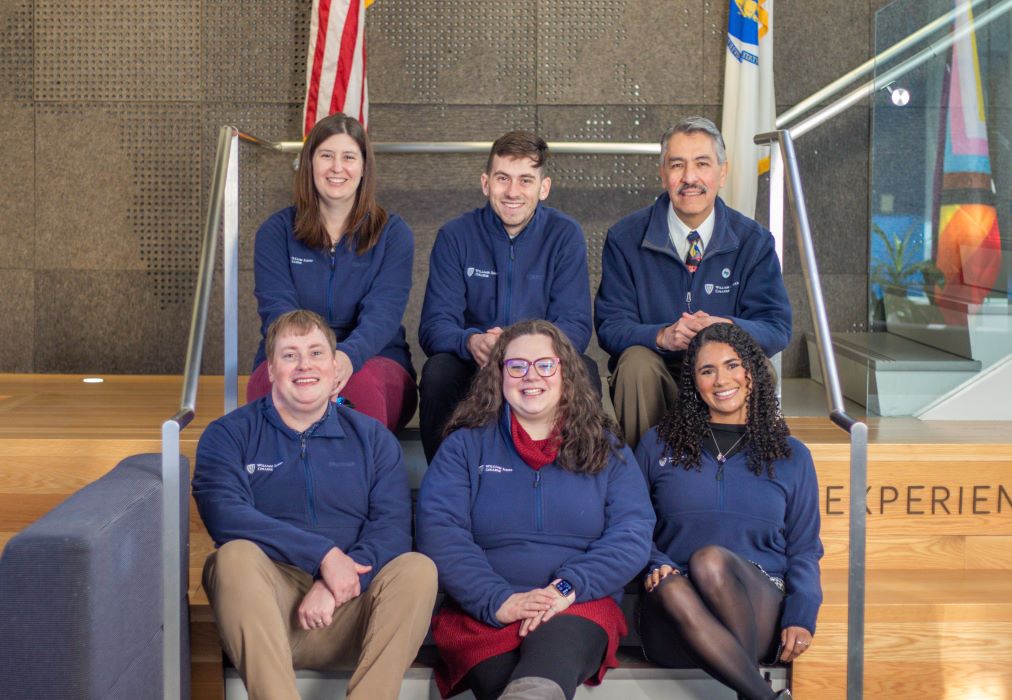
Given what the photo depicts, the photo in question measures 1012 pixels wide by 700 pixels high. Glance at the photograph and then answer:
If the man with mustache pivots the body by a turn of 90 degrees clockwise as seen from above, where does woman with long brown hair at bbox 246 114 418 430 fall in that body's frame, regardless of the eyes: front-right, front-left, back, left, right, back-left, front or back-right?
front

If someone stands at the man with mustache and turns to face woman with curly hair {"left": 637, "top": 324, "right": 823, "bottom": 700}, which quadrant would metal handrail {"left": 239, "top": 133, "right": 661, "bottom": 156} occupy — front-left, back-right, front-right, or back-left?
back-right

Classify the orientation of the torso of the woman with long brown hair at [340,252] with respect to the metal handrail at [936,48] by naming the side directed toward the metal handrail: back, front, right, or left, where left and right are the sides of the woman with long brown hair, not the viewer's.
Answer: left

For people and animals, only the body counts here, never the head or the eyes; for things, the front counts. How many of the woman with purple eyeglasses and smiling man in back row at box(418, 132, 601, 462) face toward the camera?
2

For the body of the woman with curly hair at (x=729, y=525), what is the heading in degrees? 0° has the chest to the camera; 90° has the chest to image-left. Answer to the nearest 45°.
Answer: approximately 0°

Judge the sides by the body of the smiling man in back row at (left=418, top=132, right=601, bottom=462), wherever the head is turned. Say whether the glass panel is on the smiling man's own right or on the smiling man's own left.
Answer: on the smiling man's own left

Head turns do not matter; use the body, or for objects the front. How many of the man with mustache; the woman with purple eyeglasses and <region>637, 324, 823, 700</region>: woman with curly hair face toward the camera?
3

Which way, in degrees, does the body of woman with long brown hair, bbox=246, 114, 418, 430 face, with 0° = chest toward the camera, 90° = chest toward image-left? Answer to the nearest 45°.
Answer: approximately 0°
